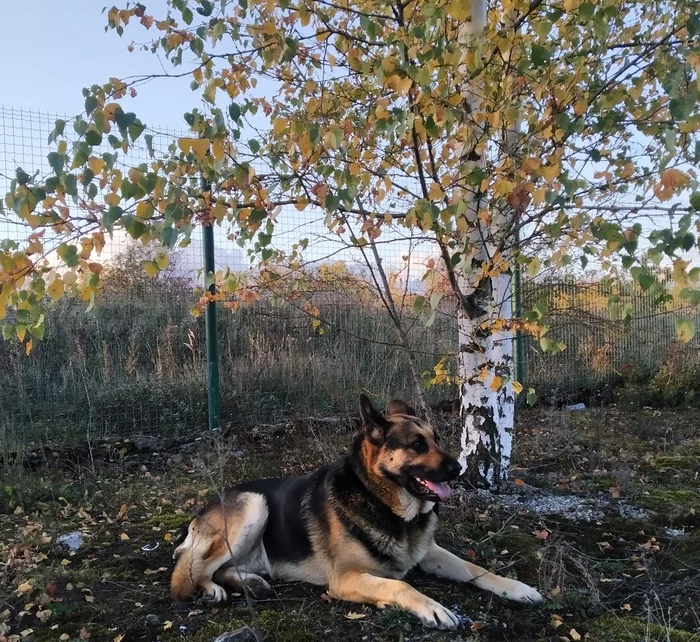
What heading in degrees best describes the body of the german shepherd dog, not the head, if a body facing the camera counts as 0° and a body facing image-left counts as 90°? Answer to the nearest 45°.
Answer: approximately 315°

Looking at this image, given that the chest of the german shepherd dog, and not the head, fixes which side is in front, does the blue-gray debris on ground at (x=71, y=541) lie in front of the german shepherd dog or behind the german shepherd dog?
behind

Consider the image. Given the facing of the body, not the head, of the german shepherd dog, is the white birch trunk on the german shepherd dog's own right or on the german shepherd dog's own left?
on the german shepherd dog's own left

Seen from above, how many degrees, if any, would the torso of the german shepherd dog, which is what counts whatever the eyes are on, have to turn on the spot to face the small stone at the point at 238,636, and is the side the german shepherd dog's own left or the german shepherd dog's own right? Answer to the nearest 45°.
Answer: approximately 90° to the german shepherd dog's own right

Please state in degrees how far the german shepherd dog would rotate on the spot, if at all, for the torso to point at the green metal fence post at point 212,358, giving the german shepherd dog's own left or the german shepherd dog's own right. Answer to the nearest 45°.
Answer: approximately 180°

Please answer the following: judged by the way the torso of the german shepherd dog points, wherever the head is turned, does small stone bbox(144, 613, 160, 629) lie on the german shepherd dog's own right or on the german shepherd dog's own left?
on the german shepherd dog's own right

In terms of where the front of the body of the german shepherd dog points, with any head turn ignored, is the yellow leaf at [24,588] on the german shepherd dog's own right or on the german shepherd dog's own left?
on the german shepherd dog's own right
